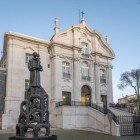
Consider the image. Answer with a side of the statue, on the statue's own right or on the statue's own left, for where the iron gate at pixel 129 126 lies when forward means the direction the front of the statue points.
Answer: on the statue's own left

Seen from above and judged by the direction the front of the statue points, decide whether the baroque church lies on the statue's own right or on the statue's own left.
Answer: on the statue's own left

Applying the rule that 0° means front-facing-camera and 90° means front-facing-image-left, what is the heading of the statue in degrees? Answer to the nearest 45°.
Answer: approximately 315°
